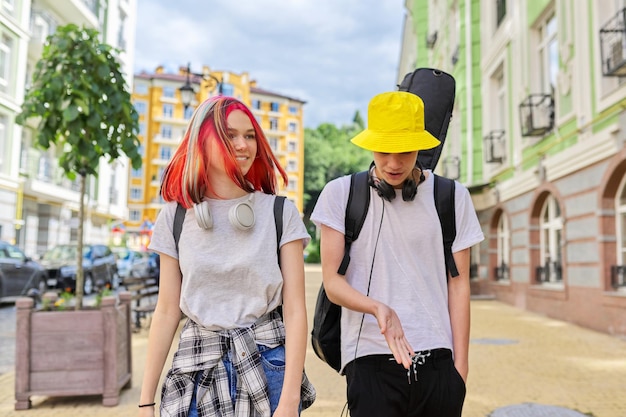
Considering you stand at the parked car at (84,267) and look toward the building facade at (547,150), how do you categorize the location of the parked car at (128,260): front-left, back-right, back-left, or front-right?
back-left

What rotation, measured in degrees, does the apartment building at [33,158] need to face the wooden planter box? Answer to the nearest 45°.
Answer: approximately 45° to its right

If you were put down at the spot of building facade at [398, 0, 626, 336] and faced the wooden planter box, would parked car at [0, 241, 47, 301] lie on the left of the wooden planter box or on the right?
right

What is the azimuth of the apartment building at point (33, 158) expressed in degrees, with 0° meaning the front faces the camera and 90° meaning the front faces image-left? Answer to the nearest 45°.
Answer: approximately 315°

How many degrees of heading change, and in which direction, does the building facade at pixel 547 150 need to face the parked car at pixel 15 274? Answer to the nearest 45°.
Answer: approximately 45° to its right

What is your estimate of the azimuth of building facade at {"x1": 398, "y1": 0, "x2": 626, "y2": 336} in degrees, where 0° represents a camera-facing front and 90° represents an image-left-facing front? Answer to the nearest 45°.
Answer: approximately 45°

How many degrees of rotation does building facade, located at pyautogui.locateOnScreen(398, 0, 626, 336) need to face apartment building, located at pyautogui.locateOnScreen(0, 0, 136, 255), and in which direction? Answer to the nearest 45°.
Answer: approximately 45° to its right

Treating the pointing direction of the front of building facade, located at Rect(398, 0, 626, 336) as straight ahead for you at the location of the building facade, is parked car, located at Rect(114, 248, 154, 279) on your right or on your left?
on your right
